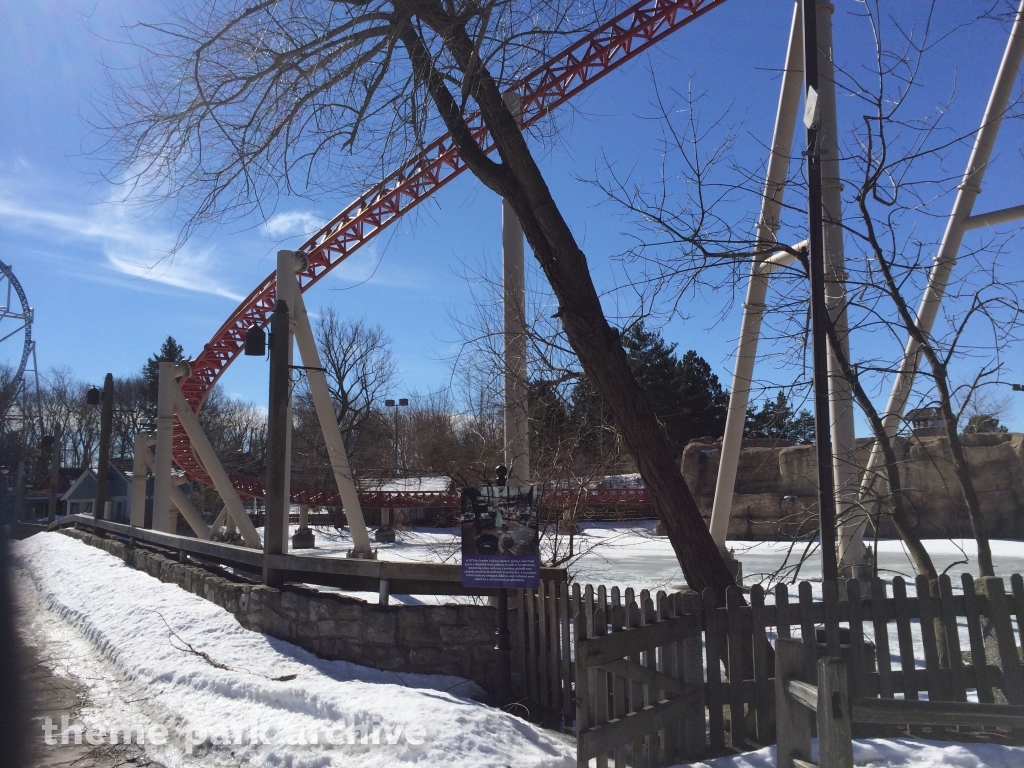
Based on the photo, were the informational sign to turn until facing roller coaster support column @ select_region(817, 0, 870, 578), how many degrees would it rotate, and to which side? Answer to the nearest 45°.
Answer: approximately 135° to its left

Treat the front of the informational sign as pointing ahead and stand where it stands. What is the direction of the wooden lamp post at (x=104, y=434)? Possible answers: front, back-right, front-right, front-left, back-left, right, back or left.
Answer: back-right

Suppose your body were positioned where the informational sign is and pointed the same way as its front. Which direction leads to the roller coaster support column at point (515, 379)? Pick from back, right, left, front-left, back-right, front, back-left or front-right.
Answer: back

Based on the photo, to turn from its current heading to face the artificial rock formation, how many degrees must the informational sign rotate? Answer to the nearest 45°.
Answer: approximately 135° to its left

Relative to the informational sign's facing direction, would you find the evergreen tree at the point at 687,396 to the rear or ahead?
to the rear

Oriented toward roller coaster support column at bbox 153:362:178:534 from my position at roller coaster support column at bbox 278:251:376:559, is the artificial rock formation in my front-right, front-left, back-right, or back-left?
back-right

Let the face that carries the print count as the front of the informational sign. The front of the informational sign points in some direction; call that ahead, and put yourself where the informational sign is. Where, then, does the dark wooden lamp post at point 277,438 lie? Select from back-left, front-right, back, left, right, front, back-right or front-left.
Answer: back-right

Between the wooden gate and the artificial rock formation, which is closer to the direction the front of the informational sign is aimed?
the wooden gate

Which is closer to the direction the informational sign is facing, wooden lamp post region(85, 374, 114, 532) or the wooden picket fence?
the wooden picket fence

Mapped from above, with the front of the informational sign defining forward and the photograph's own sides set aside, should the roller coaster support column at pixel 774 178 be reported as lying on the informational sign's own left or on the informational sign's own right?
on the informational sign's own left

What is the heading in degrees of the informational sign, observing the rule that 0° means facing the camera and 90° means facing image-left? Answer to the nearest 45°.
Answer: approximately 0°
